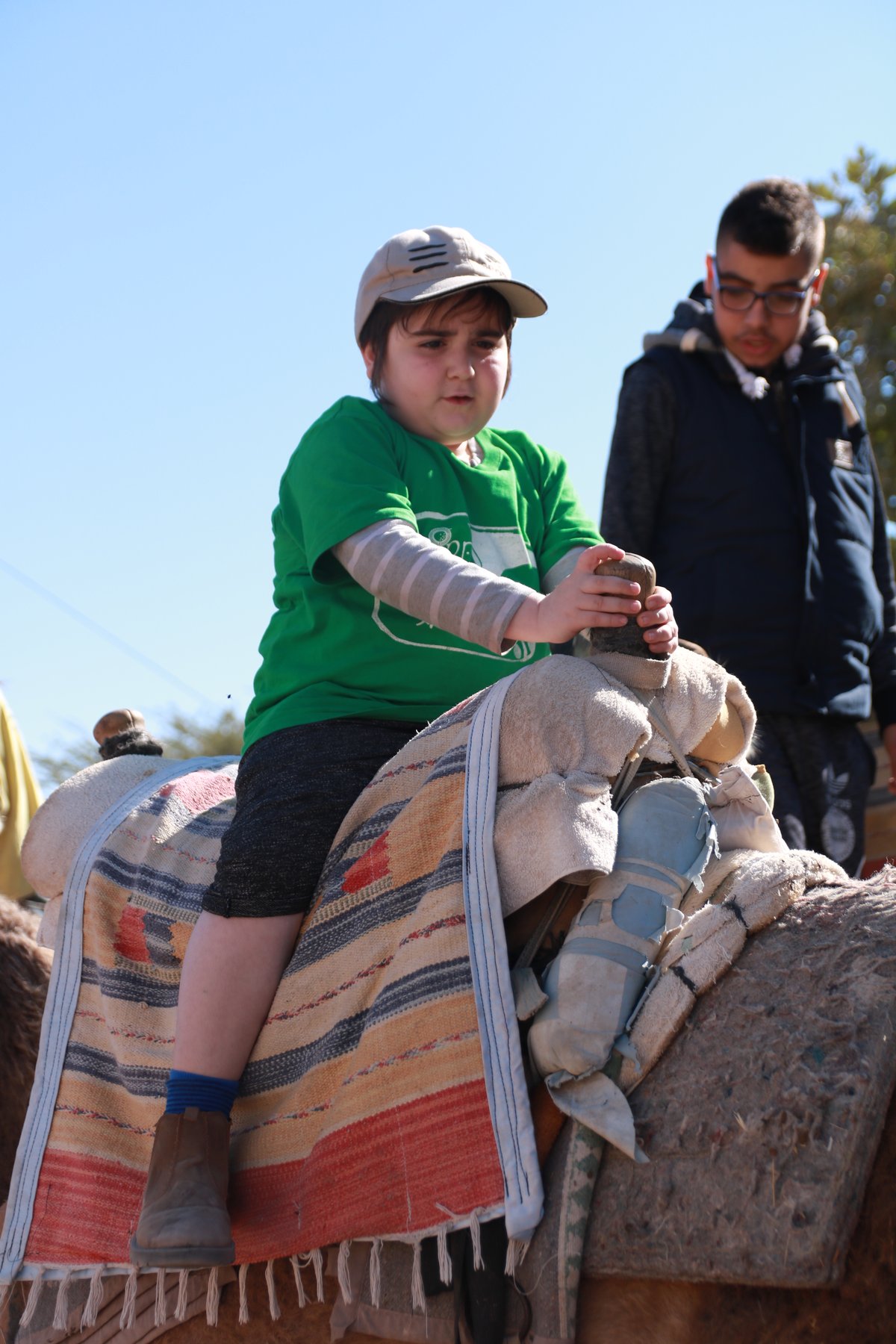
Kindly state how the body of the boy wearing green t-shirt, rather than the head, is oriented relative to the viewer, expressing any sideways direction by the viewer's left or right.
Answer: facing the viewer and to the right of the viewer

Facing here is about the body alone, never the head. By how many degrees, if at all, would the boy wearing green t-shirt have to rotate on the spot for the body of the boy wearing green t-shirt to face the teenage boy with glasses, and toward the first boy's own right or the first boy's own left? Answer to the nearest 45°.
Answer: approximately 90° to the first boy's own left

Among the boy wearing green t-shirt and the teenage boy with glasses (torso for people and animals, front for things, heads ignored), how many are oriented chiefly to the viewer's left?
0

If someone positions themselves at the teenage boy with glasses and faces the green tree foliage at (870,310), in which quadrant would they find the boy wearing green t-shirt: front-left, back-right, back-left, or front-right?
back-left

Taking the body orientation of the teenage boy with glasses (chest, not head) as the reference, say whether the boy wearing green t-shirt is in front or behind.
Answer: in front

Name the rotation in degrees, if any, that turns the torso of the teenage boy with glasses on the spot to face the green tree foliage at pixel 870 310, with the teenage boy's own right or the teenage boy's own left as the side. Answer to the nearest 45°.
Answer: approximately 180°

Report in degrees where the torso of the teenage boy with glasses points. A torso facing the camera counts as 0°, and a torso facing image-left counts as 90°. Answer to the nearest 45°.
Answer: approximately 0°

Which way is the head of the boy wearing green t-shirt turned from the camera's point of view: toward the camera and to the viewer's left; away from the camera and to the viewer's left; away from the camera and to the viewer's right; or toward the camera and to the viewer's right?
toward the camera and to the viewer's right
